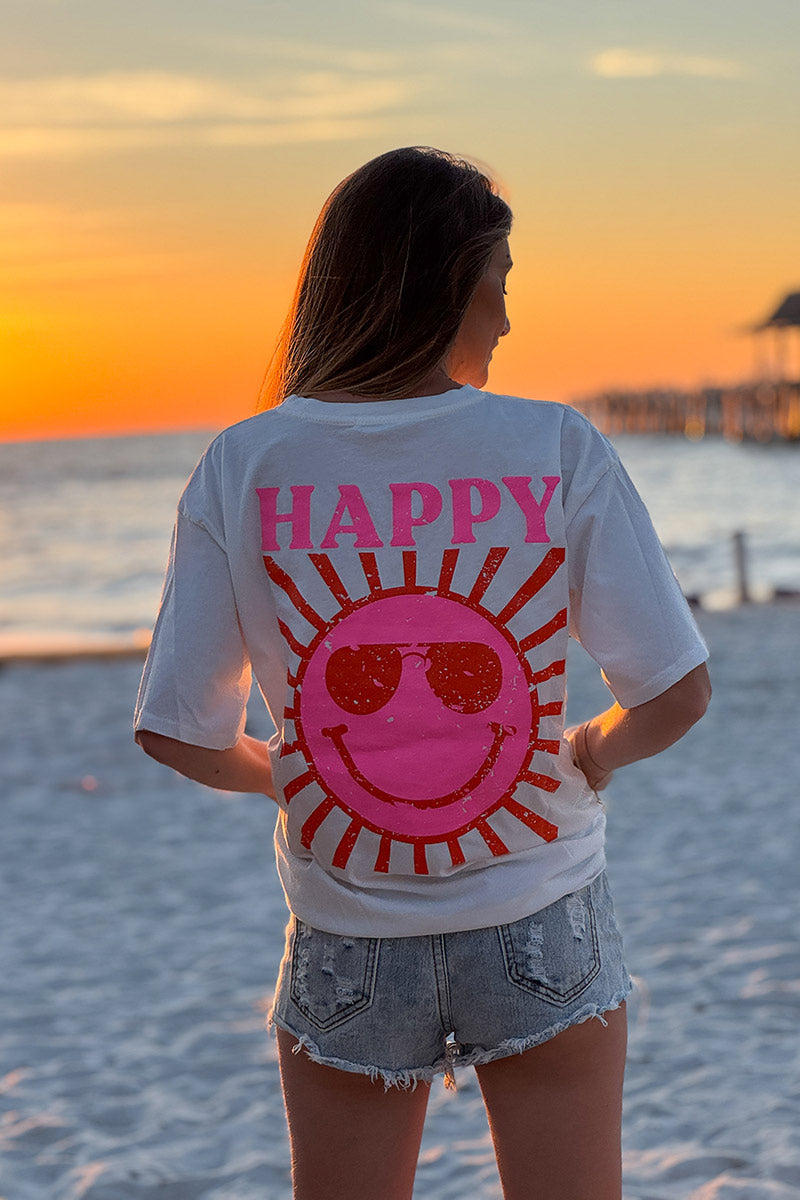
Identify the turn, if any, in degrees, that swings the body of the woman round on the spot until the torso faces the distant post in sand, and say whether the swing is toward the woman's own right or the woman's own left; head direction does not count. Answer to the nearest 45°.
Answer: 0° — they already face it

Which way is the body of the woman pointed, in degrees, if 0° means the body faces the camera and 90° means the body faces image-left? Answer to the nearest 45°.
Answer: approximately 180°
